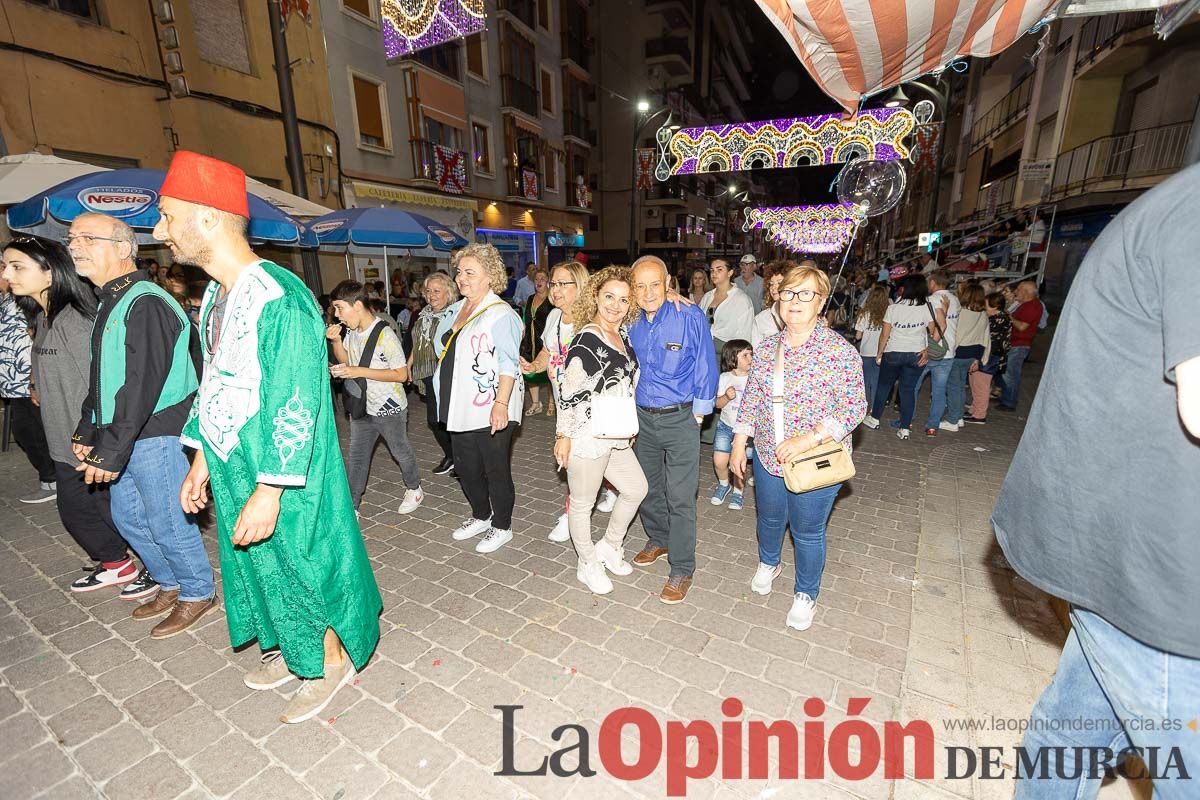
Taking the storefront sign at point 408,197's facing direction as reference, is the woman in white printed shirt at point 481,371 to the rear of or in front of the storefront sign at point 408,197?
in front

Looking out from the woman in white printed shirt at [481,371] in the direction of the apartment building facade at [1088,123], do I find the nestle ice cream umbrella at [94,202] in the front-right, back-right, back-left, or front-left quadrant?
back-left

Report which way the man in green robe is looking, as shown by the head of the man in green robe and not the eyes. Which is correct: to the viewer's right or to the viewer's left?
to the viewer's left

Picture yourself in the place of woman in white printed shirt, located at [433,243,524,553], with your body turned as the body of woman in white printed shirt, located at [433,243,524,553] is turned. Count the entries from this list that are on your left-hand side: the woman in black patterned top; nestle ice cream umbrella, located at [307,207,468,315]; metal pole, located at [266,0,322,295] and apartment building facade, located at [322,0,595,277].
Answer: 1

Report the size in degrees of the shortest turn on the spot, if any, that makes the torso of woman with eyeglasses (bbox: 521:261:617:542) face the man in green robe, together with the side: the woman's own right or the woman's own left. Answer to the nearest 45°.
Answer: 0° — they already face them

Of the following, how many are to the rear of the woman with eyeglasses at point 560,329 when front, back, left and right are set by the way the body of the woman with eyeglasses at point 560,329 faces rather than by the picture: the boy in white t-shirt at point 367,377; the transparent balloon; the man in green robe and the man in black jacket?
1

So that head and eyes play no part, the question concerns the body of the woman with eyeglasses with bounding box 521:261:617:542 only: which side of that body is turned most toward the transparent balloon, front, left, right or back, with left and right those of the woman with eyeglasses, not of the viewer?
back

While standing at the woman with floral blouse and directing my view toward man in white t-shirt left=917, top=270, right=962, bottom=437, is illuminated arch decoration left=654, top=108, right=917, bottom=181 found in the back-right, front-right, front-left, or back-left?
front-left

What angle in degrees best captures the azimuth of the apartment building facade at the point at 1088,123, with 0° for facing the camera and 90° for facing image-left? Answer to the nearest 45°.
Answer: approximately 45°

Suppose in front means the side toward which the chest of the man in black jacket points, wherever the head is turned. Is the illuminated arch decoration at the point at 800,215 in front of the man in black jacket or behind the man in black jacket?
behind

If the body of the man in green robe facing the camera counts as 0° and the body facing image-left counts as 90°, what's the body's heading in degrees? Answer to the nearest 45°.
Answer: approximately 45°

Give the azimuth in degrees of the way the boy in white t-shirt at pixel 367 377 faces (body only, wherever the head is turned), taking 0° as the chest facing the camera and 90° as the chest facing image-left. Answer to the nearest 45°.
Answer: approximately 45°

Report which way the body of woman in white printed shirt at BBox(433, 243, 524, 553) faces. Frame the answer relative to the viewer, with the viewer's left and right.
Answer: facing the viewer and to the left of the viewer

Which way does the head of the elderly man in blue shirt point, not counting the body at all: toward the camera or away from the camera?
toward the camera

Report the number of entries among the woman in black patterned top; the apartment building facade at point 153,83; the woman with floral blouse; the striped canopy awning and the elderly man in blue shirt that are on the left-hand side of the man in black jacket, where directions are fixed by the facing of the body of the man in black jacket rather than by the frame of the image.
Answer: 4
